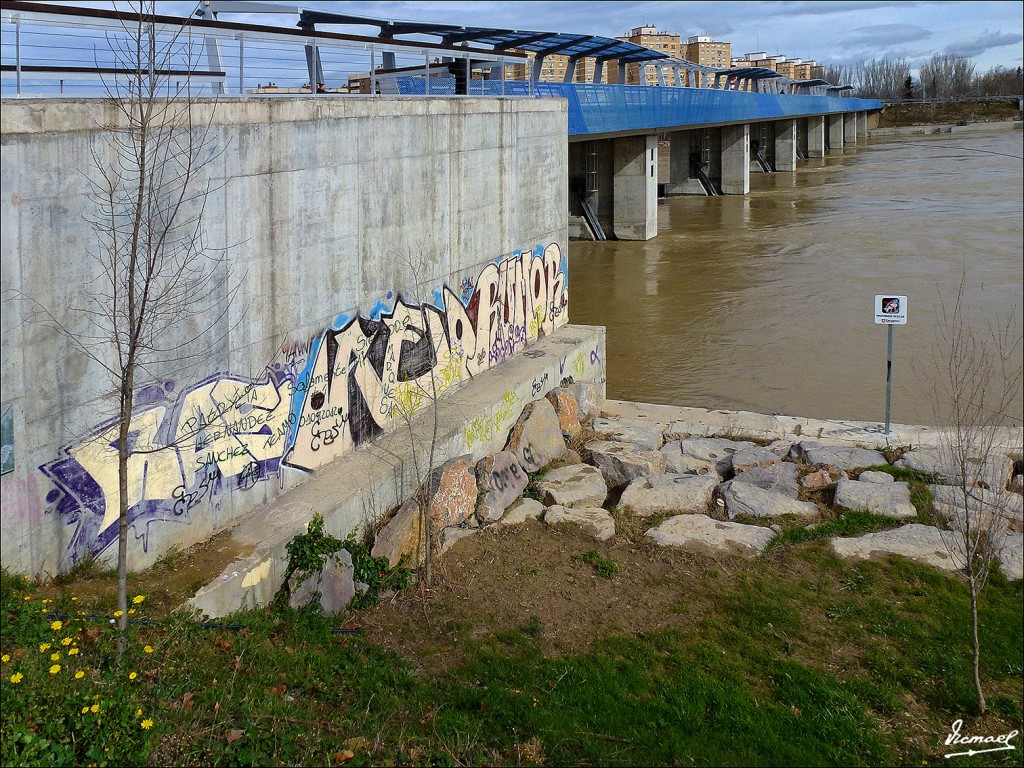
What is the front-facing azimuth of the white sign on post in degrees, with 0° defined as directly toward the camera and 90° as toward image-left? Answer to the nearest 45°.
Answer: approximately 0°

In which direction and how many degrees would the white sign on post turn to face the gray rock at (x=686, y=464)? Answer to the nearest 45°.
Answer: approximately 45° to its right

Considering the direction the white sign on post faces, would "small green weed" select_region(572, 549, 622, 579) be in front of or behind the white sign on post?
in front

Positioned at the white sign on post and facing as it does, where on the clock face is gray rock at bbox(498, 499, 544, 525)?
The gray rock is roughly at 1 o'clock from the white sign on post.

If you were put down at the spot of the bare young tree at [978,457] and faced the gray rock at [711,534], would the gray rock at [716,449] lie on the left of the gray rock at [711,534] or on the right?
right

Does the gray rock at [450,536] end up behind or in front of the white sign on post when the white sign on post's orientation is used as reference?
in front

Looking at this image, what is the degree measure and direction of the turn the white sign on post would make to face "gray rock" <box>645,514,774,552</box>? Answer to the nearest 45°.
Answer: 0° — it already faces it

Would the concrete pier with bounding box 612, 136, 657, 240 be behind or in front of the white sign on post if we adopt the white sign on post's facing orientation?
behind

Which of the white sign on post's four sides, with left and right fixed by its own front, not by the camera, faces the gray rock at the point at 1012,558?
front

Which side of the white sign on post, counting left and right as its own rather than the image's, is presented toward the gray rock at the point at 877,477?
front

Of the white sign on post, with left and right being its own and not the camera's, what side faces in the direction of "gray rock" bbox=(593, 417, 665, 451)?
right
